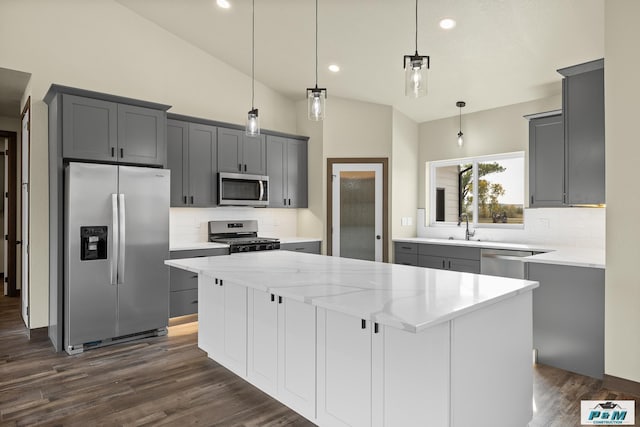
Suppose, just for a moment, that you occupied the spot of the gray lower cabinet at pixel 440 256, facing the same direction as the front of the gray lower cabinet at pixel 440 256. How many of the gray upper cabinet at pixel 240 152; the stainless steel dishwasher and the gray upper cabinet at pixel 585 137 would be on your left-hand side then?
2

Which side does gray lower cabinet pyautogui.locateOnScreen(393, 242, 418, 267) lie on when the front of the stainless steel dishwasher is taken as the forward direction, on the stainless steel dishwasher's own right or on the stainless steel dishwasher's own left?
on the stainless steel dishwasher's own right

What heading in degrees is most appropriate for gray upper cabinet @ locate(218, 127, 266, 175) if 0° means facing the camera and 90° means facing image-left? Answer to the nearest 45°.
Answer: approximately 315°

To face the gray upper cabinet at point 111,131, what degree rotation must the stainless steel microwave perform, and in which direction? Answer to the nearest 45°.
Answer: approximately 90° to its right

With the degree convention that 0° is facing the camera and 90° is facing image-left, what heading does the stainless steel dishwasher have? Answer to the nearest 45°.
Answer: approximately 45°

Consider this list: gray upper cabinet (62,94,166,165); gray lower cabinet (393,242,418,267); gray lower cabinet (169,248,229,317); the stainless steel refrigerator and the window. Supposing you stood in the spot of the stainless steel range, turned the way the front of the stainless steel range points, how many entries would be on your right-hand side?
3

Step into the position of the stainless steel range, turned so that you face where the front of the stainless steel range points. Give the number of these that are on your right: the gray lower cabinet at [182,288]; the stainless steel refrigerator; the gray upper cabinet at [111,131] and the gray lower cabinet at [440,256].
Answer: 3
